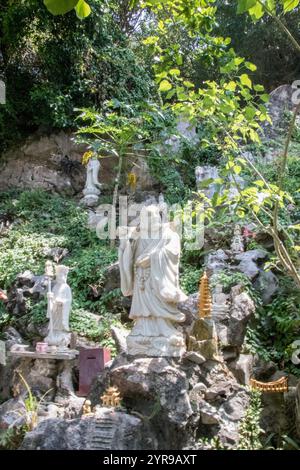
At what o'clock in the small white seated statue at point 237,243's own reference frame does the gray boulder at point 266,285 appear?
The gray boulder is roughly at 11 o'clock from the small white seated statue.

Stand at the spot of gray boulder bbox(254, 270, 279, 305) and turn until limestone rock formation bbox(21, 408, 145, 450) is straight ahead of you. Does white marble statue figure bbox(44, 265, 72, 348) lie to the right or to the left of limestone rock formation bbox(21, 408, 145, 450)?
right

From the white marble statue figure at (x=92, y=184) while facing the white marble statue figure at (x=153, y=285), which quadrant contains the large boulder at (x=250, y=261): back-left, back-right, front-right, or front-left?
front-left

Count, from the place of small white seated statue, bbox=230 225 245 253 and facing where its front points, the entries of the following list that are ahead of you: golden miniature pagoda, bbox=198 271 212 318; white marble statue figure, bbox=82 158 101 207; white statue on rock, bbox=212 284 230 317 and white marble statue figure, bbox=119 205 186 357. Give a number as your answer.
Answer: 3

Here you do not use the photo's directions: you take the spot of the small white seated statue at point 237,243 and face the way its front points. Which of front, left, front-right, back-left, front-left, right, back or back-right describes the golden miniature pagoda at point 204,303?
front

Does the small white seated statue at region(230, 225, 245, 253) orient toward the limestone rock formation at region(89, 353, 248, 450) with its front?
yes

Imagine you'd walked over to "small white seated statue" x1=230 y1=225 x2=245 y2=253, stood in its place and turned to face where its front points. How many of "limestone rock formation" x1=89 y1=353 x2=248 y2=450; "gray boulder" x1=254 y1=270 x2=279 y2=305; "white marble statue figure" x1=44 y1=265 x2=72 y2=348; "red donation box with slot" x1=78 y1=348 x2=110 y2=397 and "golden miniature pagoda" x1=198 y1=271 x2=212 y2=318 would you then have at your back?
0

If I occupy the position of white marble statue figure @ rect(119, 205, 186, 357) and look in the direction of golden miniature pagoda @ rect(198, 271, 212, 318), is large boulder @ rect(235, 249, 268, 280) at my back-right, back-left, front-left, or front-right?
front-left

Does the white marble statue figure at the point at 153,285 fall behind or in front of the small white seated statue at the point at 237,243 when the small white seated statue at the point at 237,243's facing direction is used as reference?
in front

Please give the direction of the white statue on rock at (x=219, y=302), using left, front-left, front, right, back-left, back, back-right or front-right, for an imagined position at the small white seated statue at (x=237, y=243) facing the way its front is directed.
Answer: front

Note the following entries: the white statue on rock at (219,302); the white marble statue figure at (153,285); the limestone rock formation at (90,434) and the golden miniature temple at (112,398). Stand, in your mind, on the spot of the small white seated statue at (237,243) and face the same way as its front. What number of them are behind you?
0

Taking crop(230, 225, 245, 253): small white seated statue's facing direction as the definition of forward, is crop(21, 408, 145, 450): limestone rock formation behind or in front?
in front

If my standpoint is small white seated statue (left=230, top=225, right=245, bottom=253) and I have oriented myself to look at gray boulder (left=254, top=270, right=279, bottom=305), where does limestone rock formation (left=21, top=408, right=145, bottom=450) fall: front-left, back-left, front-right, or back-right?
front-right

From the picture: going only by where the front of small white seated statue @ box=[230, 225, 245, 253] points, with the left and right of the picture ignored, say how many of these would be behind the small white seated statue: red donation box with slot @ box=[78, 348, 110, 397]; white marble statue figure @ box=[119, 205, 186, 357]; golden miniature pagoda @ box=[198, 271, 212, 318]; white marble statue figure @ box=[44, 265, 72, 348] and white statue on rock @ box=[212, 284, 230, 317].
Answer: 0

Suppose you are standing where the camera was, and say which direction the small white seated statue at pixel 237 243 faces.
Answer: facing the viewer

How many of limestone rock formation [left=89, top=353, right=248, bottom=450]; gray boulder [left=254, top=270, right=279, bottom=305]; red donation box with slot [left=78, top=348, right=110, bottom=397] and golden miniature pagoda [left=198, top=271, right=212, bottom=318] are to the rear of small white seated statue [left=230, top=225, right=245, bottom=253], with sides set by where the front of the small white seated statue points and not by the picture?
0

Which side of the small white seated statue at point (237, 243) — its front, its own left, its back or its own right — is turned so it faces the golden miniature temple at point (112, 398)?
front

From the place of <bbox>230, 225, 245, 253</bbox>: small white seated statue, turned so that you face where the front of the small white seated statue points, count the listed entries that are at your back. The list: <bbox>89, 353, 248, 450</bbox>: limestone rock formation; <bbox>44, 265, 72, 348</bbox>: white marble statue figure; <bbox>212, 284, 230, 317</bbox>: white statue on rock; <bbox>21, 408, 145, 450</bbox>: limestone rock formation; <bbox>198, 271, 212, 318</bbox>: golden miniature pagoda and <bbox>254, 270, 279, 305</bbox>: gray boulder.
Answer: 0

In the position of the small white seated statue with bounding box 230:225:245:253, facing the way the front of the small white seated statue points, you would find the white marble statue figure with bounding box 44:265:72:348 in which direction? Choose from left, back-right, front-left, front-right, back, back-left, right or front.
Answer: front-right

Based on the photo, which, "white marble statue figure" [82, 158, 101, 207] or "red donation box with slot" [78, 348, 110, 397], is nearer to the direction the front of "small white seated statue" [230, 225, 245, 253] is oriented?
the red donation box with slot
